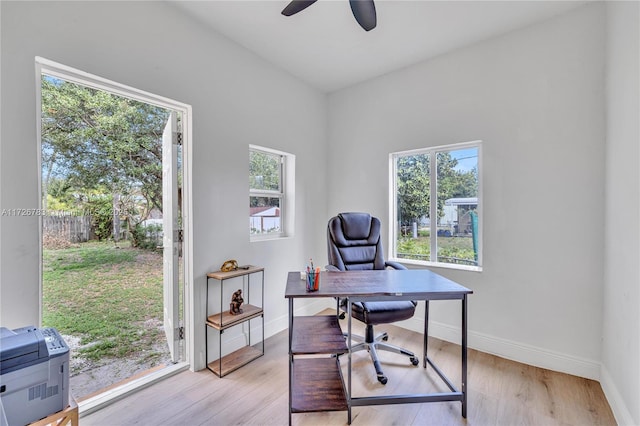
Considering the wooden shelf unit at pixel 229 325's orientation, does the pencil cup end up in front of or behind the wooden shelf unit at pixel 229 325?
in front

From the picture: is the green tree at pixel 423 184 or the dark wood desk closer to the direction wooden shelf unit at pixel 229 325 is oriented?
the dark wood desk

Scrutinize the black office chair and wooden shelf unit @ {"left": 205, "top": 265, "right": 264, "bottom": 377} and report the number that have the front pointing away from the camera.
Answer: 0

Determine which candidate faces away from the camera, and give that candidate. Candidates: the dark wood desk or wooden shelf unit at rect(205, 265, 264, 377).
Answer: the dark wood desk

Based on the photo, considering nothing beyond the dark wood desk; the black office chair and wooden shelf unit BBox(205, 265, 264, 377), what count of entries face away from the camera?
1

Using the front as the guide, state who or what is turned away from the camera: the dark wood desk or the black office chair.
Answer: the dark wood desk

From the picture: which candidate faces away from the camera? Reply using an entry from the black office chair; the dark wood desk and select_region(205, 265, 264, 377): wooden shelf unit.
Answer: the dark wood desk

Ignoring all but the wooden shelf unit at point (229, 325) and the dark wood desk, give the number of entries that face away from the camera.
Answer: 1

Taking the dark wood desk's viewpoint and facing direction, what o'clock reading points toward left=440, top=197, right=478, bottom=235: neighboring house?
The neighboring house is roughly at 1 o'clock from the dark wood desk.

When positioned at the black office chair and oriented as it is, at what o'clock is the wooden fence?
The wooden fence is roughly at 4 o'clock from the black office chair.

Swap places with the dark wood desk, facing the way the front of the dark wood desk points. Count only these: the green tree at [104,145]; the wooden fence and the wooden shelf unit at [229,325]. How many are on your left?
3

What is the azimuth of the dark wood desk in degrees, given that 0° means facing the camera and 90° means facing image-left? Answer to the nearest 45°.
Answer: approximately 180°

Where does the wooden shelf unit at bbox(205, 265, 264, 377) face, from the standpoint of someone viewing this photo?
facing the viewer and to the right of the viewer
